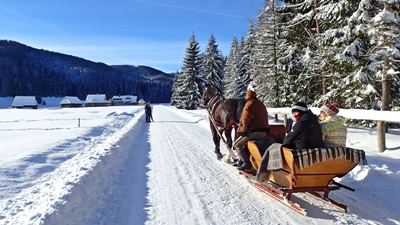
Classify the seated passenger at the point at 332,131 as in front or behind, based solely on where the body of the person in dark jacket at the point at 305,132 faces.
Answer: behind

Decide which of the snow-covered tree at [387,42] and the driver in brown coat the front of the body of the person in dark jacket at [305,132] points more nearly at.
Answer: the driver in brown coat

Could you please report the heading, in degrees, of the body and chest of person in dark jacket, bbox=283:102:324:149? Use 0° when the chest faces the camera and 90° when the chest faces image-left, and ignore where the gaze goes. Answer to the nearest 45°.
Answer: approximately 90°

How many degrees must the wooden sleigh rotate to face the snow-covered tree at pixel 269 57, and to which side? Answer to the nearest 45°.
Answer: approximately 45° to its right

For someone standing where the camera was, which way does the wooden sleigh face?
facing away from the viewer and to the left of the viewer

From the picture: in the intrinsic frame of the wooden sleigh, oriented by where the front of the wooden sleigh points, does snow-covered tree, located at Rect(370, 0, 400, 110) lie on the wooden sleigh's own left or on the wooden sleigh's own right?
on the wooden sleigh's own right
